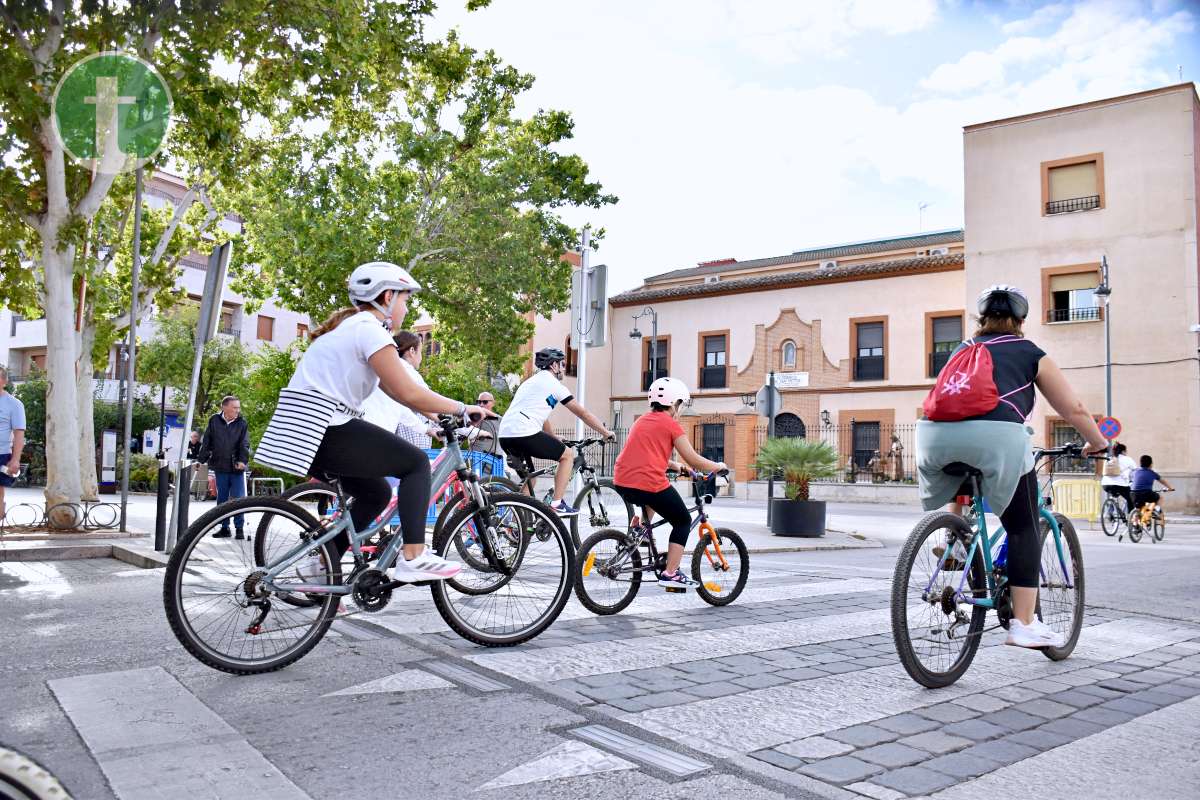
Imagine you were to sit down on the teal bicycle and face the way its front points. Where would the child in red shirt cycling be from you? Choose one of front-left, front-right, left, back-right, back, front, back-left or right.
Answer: left

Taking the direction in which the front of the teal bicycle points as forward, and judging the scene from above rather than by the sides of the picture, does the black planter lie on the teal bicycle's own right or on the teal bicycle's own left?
on the teal bicycle's own left

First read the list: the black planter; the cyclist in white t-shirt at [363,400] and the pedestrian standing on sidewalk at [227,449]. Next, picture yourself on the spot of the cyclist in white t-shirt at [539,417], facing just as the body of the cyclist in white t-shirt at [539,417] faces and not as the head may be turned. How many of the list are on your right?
1

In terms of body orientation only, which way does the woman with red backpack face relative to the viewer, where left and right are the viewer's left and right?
facing away from the viewer and to the right of the viewer

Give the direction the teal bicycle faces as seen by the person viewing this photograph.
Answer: facing away from the viewer and to the right of the viewer

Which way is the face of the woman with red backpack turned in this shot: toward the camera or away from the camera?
away from the camera

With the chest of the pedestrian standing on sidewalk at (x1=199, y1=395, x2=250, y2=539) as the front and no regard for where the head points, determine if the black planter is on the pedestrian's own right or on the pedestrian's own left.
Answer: on the pedestrian's own left

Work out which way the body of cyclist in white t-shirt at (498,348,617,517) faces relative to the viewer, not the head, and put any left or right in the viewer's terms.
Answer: facing to the right of the viewer

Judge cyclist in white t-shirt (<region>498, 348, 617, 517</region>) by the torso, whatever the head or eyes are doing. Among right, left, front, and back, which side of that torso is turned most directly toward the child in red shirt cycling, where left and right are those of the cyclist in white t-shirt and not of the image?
right

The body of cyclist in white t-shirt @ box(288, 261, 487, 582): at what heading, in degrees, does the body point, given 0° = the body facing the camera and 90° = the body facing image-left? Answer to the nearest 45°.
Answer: approximately 270°
